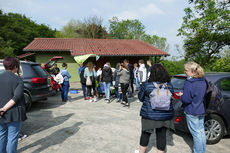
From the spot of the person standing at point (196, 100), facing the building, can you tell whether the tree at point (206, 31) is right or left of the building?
right

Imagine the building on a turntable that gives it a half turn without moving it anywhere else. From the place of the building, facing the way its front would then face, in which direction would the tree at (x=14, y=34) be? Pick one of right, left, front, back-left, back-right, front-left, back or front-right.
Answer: front-left

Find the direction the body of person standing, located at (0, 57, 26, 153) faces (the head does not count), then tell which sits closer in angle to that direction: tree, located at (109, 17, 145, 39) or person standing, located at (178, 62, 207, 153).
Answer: the tree

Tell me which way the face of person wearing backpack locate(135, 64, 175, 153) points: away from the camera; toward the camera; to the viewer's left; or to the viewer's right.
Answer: away from the camera

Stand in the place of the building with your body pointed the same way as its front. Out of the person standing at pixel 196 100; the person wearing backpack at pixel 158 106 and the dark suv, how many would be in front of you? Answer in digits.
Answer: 3

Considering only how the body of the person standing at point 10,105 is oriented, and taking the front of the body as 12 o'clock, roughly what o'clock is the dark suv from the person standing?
The dark suv is roughly at 11 o'clock from the person standing.

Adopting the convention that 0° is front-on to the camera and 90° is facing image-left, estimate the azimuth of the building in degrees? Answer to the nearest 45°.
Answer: approximately 0°

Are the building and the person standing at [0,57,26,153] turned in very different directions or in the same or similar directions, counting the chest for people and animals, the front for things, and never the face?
very different directions

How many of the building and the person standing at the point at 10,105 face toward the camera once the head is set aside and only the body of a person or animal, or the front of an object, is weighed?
1

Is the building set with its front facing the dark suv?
yes

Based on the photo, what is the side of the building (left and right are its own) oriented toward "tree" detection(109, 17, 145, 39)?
back

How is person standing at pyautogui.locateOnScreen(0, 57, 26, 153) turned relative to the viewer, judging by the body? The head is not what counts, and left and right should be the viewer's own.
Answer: facing away from the viewer and to the right of the viewer
